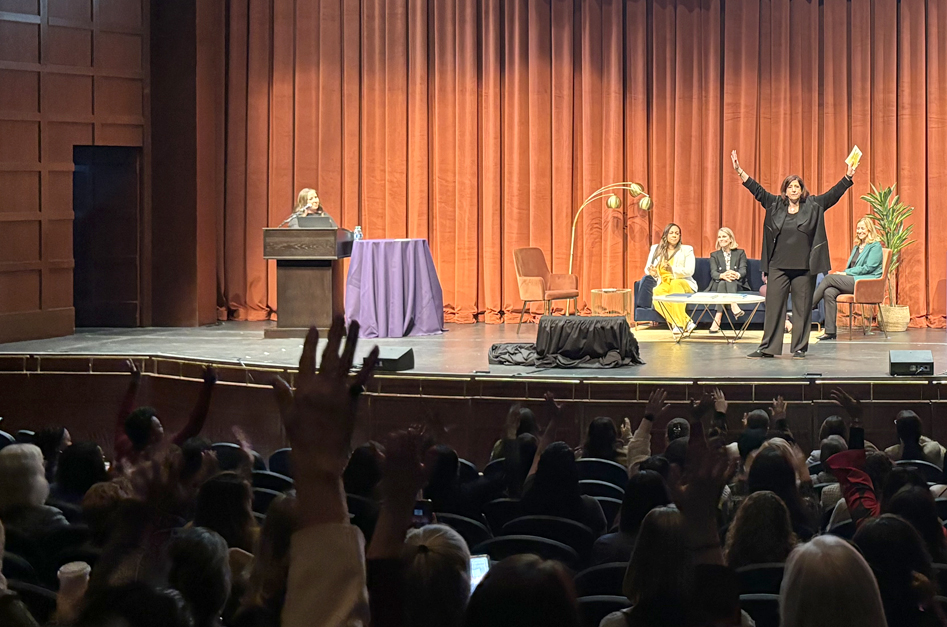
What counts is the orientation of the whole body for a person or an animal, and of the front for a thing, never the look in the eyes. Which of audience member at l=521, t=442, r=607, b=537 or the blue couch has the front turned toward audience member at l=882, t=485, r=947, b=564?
the blue couch

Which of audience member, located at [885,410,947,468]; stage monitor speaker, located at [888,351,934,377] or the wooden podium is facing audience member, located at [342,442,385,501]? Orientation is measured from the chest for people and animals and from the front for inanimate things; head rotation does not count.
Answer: the wooden podium

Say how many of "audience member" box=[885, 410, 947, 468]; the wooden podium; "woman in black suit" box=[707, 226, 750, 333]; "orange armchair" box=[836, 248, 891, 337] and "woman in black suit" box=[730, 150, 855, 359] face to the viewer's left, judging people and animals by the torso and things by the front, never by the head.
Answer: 1

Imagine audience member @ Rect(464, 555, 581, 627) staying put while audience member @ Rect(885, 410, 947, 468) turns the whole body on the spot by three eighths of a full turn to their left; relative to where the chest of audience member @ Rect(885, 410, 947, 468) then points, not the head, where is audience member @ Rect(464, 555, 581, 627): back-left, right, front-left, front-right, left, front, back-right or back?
front-left

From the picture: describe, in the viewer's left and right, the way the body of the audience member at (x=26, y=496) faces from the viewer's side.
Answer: facing away from the viewer and to the right of the viewer

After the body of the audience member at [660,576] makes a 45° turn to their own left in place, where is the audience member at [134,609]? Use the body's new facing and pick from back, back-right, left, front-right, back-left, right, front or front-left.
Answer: left

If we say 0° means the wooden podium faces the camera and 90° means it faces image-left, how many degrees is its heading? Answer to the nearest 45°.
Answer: approximately 0°

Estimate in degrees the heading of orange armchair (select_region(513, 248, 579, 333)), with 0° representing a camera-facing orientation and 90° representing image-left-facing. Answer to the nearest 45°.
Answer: approximately 315°

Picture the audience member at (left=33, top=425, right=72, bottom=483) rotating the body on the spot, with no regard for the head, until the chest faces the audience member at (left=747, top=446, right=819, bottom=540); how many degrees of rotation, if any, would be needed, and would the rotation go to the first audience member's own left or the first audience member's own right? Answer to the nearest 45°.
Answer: approximately 135° to the first audience member's own right

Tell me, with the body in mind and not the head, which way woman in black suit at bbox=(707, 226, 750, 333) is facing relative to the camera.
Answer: toward the camera

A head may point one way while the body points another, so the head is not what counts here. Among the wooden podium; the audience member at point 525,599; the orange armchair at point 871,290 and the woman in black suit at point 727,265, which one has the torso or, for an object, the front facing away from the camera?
the audience member

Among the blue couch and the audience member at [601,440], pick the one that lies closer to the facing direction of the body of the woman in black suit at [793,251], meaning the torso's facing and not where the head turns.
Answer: the audience member

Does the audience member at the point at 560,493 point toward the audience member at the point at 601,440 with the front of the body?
yes

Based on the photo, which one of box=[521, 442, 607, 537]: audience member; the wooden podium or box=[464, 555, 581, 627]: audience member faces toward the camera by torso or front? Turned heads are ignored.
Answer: the wooden podium

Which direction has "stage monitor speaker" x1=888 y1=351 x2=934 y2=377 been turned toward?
away from the camera

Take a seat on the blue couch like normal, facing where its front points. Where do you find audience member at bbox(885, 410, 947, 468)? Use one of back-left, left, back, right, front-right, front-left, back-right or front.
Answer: front

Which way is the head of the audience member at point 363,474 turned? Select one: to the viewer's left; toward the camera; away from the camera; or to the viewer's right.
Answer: away from the camera

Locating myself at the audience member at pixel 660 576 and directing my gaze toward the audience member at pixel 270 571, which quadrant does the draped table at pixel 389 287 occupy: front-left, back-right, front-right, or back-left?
front-right

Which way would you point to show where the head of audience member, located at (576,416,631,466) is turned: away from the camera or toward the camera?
away from the camera

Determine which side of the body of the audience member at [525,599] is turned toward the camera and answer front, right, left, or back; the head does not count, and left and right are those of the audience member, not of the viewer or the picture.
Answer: back

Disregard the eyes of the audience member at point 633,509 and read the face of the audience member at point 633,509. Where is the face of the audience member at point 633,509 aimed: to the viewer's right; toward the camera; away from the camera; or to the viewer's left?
away from the camera

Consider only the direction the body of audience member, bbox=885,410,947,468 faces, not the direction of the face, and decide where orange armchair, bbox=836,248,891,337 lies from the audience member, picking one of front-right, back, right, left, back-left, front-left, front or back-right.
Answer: front
